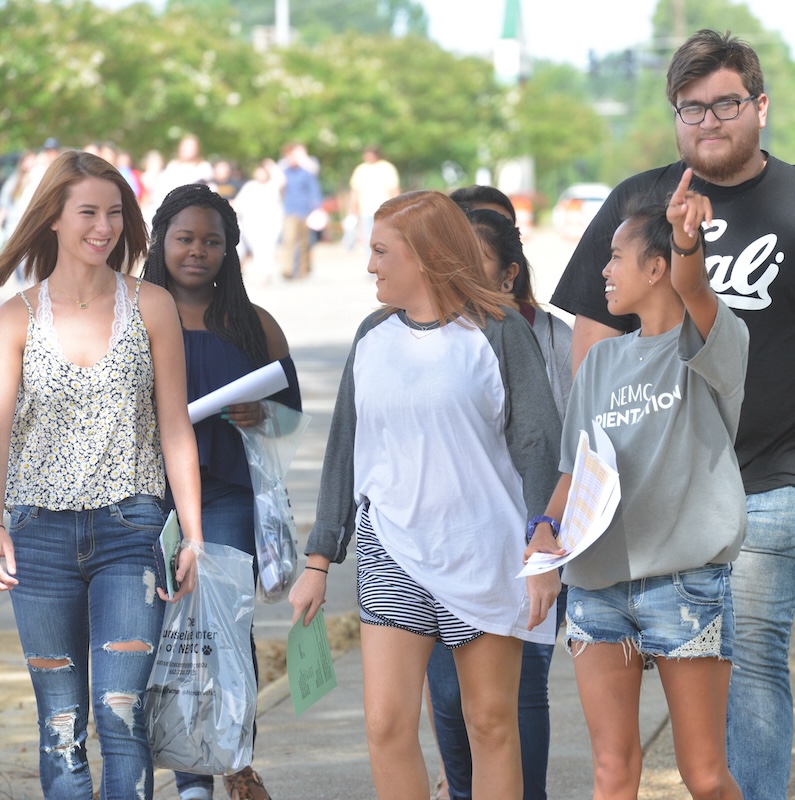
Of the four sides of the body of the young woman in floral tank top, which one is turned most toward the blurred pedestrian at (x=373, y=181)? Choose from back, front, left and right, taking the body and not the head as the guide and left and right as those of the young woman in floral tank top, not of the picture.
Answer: back

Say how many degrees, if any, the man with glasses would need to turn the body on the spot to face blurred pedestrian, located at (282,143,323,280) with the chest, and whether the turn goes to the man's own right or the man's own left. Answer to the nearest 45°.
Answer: approximately 180°

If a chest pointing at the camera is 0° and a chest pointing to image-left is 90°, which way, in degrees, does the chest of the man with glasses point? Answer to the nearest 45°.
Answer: approximately 0°

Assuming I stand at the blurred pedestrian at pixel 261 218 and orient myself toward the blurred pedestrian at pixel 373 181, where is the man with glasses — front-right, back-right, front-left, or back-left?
back-right

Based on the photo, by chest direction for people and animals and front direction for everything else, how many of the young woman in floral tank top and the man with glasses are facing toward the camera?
2
